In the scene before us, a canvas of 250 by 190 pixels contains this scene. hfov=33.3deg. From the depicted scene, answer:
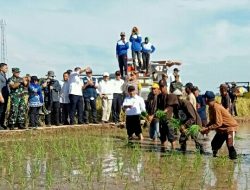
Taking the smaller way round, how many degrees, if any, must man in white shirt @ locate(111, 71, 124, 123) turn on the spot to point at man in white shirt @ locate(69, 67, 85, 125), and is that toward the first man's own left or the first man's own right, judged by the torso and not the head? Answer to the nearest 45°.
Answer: approximately 45° to the first man's own right

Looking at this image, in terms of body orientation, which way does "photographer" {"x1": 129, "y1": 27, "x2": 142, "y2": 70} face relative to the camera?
toward the camera

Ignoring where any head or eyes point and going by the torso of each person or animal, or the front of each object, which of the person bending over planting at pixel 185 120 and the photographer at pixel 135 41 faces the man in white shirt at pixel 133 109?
the photographer

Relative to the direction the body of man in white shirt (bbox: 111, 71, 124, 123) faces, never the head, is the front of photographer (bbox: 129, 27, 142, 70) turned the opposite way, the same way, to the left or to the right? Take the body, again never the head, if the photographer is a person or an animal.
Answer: the same way

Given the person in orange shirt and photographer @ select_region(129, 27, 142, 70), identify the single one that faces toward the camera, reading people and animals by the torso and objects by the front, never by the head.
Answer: the photographer

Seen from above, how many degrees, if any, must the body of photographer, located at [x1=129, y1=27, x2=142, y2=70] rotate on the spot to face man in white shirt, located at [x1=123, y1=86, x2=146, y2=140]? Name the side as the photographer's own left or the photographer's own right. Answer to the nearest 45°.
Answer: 0° — they already face them

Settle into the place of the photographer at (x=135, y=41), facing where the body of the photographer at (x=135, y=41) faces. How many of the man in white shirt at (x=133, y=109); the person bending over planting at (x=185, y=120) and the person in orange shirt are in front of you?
3

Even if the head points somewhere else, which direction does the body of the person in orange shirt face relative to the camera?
to the viewer's left

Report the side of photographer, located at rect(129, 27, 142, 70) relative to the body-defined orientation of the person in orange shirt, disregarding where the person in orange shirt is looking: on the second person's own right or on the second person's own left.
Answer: on the second person's own right

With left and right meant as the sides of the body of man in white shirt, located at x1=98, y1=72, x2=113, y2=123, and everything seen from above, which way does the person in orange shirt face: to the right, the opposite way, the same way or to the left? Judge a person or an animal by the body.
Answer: to the right
